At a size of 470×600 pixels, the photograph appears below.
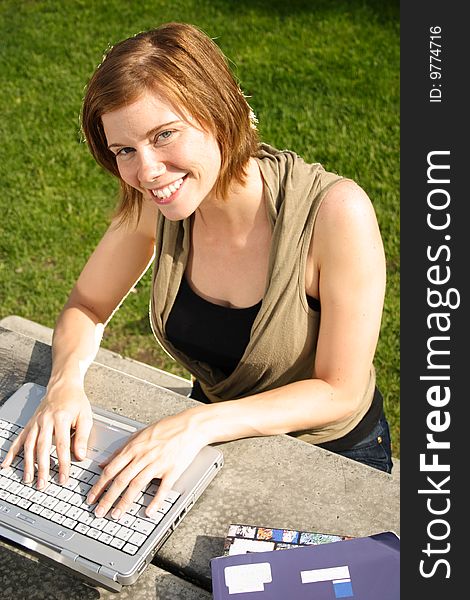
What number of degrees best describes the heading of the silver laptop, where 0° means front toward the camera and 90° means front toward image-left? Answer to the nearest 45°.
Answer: approximately 225°

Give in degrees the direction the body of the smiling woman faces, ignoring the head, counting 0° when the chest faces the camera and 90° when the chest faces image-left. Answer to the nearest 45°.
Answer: approximately 45°

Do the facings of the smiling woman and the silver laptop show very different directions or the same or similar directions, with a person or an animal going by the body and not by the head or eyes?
very different directions
